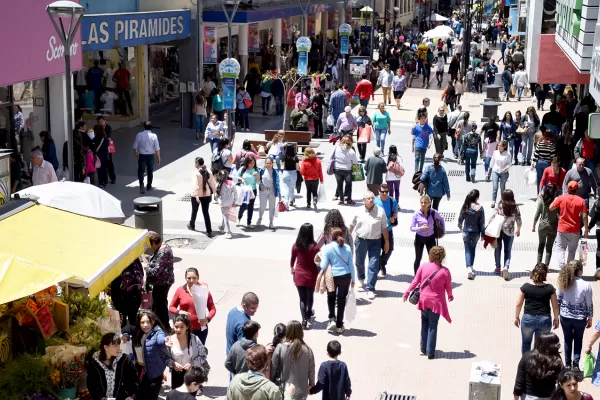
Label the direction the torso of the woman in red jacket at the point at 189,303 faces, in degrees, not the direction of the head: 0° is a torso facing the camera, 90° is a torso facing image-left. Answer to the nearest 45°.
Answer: approximately 0°

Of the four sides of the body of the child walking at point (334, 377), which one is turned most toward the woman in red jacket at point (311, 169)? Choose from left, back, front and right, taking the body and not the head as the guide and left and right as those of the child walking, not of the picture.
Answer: front

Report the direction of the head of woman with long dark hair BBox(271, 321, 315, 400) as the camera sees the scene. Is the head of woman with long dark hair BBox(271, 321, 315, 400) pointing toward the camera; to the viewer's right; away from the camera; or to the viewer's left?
away from the camera

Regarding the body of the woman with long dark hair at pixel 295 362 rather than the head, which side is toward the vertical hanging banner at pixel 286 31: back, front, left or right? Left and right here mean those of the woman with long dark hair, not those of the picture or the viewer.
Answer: front

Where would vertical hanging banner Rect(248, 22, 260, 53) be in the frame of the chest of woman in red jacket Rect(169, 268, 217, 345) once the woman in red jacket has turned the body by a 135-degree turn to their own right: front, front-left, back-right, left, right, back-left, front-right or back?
front-right

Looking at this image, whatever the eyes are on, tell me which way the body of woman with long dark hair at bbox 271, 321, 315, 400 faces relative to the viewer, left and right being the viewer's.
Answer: facing away from the viewer
